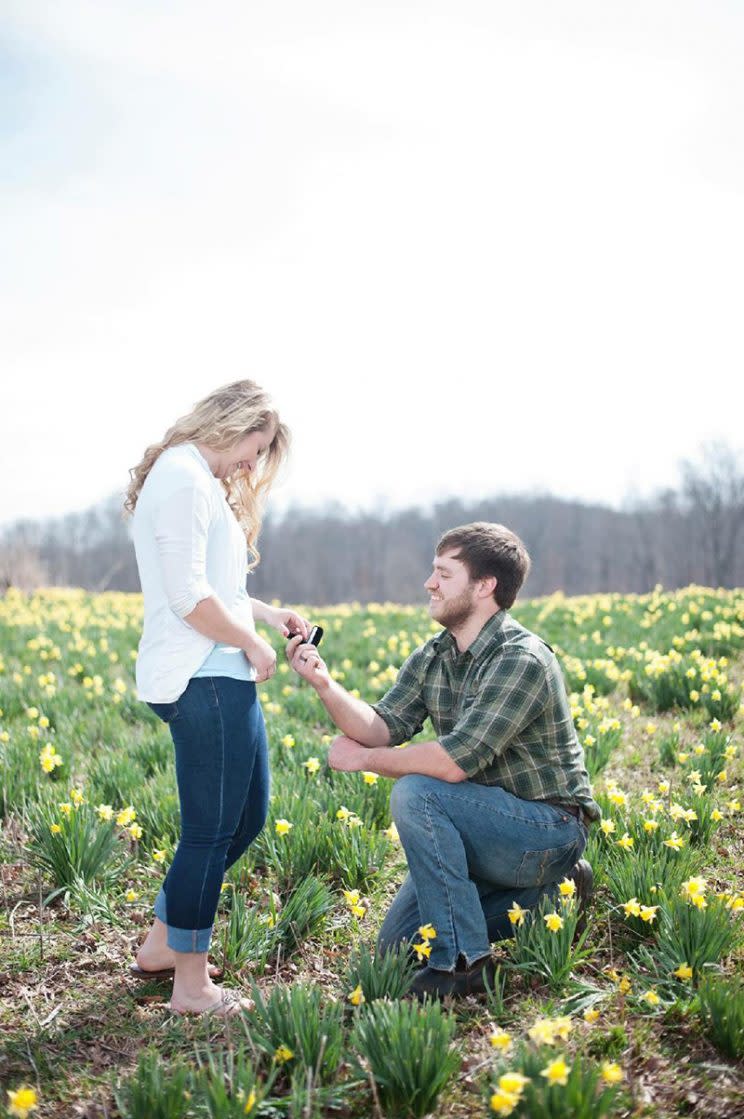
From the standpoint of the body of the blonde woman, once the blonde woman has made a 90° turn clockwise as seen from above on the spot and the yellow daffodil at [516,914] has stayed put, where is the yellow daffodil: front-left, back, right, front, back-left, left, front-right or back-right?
left

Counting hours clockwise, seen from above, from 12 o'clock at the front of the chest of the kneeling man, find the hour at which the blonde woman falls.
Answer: The blonde woman is roughly at 11 o'clock from the kneeling man.

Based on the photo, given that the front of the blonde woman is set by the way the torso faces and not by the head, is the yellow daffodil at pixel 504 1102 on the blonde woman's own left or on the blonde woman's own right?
on the blonde woman's own right

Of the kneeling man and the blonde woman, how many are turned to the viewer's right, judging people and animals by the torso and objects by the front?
1

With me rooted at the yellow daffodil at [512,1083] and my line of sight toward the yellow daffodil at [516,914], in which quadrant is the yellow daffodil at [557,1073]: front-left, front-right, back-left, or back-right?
front-right

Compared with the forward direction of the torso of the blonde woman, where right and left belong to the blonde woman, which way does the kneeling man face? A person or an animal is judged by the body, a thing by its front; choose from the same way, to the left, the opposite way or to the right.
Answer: the opposite way

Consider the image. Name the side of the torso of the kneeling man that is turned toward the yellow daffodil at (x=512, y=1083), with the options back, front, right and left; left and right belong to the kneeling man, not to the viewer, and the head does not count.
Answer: left

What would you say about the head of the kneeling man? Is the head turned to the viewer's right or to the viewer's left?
to the viewer's left

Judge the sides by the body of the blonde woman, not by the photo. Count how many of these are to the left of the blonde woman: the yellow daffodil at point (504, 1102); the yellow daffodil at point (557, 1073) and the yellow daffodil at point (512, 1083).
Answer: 0

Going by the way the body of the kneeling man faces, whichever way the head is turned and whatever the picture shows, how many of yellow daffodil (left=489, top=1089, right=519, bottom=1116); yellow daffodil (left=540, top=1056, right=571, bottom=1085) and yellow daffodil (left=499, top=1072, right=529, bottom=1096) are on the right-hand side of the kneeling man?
0

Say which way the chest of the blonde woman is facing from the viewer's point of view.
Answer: to the viewer's right

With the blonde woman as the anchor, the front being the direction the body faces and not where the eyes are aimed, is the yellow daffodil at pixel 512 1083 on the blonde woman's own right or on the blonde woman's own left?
on the blonde woman's own right

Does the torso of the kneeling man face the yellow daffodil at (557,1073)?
no

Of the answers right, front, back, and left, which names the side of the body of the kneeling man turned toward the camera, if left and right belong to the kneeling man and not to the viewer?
left

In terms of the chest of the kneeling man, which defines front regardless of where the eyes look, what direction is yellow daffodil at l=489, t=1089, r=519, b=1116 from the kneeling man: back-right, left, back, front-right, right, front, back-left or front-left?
left
